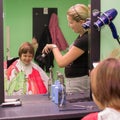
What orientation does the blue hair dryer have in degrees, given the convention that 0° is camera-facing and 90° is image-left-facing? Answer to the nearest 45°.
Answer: approximately 90°

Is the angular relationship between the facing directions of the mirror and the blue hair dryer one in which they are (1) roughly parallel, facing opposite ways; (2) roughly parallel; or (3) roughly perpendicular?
roughly perpendicular

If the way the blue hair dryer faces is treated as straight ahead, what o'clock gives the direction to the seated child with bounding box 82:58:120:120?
The seated child is roughly at 9 o'clock from the blue hair dryer.

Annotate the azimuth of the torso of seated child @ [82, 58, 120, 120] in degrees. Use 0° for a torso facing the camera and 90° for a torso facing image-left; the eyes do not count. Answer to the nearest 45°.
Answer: approximately 135°

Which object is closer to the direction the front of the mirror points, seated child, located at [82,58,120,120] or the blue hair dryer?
the seated child

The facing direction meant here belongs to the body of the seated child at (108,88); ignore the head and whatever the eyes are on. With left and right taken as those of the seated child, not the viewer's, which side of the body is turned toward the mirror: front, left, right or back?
front

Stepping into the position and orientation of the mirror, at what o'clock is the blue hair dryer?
The blue hair dryer is roughly at 9 o'clock from the mirror.

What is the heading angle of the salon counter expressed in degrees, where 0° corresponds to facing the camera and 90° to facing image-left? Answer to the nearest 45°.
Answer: approximately 0°
